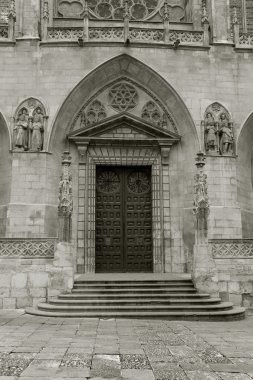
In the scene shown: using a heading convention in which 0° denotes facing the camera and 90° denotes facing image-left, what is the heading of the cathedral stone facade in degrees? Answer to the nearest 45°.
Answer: approximately 0°
